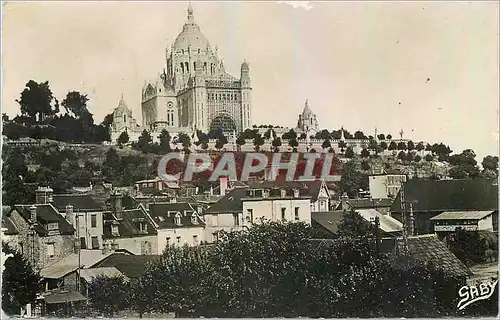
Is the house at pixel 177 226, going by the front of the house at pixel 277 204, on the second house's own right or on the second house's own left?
on the second house's own right

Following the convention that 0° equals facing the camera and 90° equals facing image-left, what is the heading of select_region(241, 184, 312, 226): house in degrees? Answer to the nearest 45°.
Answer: approximately 0°

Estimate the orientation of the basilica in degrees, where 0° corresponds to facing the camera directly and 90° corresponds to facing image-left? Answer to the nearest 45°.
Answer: approximately 315°

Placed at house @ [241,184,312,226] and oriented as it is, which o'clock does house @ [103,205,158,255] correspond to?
house @ [103,205,158,255] is roughly at 3 o'clock from house @ [241,184,312,226].

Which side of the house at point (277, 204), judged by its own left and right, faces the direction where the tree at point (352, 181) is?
back

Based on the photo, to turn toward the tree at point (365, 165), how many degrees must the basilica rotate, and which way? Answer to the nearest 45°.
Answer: approximately 45° to its left

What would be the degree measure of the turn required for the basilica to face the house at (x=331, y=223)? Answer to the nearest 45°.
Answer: approximately 45° to its right

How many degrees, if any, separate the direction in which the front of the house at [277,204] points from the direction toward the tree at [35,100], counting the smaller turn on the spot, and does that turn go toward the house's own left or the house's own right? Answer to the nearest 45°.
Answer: approximately 90° to the house's own right

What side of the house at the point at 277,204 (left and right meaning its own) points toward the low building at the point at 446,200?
left
